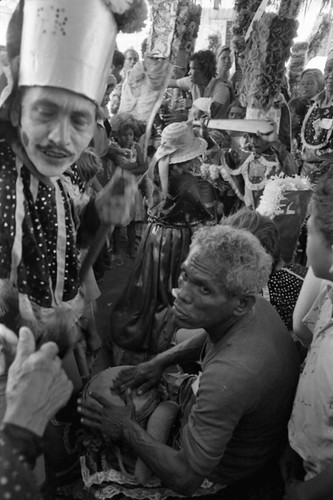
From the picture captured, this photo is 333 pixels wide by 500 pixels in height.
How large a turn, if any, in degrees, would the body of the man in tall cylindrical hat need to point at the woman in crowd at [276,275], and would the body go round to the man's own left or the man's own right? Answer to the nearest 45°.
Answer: approximately 90° to the man's own left

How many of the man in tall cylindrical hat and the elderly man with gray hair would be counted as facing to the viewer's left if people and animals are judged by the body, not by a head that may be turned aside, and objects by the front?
1

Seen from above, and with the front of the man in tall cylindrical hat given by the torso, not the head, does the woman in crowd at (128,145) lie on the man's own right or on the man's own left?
on the man's own left

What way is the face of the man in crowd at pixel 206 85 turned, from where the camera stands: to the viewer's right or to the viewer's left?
to the viewer's left

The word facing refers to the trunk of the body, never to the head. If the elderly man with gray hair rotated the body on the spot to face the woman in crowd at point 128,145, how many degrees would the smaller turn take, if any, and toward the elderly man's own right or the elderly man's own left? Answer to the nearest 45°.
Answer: approximately 90° to the elderly man's own right

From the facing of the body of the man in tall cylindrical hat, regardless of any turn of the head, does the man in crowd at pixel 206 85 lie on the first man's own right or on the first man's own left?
on the first man's own left

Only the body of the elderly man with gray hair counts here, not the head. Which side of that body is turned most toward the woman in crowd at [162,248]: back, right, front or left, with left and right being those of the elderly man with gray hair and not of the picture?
right

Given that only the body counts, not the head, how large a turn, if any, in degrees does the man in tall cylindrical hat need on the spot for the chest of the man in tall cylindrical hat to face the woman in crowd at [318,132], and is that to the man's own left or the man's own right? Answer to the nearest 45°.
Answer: approximately 90° to the man's own left

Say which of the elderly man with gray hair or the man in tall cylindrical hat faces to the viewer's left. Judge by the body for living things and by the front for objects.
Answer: the elderly man with gray hair

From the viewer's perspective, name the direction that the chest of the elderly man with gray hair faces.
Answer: to the viewer's left
